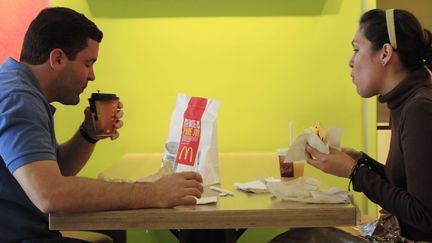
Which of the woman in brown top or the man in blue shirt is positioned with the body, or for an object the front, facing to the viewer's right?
the man in blue shirt

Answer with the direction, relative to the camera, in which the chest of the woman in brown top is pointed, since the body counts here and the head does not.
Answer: to the viewer's left

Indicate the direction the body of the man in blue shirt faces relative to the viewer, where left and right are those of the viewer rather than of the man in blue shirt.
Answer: facing to the right of the viewer

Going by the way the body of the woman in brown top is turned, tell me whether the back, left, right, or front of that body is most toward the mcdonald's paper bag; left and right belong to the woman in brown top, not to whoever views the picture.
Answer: front

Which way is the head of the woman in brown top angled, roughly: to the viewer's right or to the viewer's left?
to the viewer's left

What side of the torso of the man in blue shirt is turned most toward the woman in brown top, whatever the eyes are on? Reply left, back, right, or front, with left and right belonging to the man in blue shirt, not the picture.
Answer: front

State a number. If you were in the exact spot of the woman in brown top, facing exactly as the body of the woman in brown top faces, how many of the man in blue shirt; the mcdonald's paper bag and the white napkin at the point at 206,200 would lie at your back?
0

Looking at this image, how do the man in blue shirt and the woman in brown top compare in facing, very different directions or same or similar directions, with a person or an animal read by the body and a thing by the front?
very different directions

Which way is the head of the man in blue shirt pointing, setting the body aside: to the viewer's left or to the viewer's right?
to the viewer's right

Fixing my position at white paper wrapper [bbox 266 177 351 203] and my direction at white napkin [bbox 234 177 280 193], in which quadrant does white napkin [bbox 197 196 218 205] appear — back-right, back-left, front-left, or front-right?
front-left

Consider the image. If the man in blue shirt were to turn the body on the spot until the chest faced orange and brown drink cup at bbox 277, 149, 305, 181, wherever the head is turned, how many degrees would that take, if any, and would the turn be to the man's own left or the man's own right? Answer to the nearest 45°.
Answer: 0° — they already face it

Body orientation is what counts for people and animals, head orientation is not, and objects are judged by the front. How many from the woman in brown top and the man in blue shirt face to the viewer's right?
1
